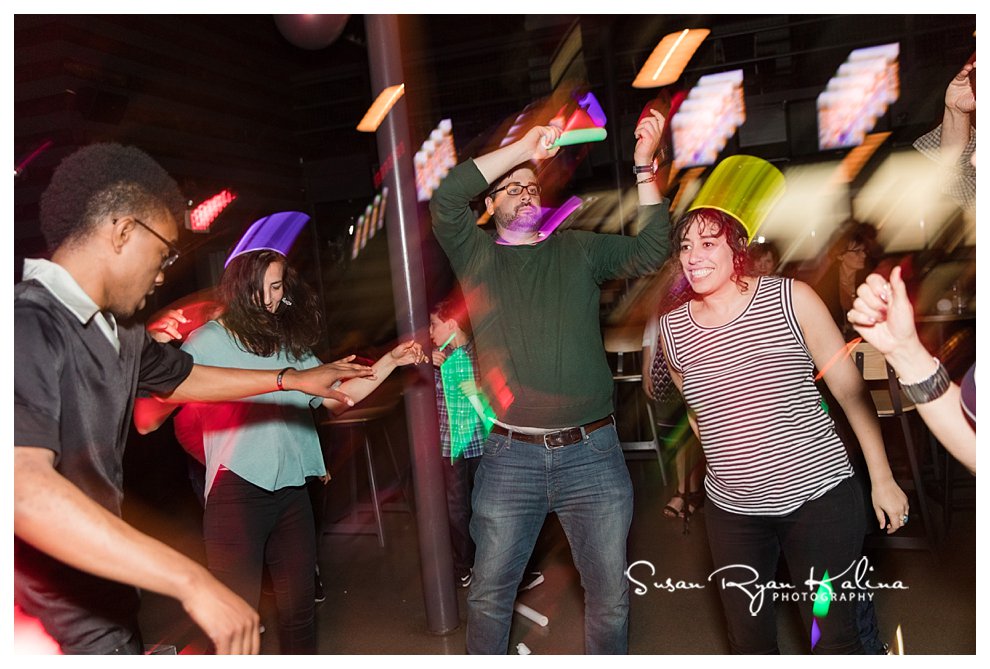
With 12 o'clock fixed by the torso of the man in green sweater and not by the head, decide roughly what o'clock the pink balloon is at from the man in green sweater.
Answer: The pink balloon is roughly at 5 o'clock from the man in green sweater.

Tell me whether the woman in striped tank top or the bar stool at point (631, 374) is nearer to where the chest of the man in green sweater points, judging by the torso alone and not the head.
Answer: the woman in striped tank top

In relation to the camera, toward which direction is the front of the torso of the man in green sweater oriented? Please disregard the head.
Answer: toward the camera

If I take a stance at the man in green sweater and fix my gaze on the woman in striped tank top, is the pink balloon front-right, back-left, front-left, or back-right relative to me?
back-left

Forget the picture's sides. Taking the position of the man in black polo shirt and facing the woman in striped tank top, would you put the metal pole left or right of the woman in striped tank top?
left

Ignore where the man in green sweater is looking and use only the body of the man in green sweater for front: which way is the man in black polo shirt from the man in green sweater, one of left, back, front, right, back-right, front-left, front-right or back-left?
front-right

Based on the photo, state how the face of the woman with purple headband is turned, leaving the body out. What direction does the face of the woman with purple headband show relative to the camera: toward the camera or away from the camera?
toward the camera

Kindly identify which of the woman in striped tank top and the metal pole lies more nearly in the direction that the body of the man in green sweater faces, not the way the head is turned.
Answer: the woman in striped tank top

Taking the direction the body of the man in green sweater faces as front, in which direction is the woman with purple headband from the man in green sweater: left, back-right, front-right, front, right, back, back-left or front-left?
right

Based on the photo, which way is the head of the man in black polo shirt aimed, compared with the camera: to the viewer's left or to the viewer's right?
to the viewer's right

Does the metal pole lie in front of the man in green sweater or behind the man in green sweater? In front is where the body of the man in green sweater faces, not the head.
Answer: behind

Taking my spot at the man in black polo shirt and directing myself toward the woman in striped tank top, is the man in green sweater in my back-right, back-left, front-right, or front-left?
front-left

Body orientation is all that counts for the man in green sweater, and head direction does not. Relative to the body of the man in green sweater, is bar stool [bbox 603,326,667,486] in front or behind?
behind

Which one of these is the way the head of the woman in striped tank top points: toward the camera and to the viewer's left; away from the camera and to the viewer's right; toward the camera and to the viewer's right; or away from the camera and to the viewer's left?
toward the camera and to the viewer's left
